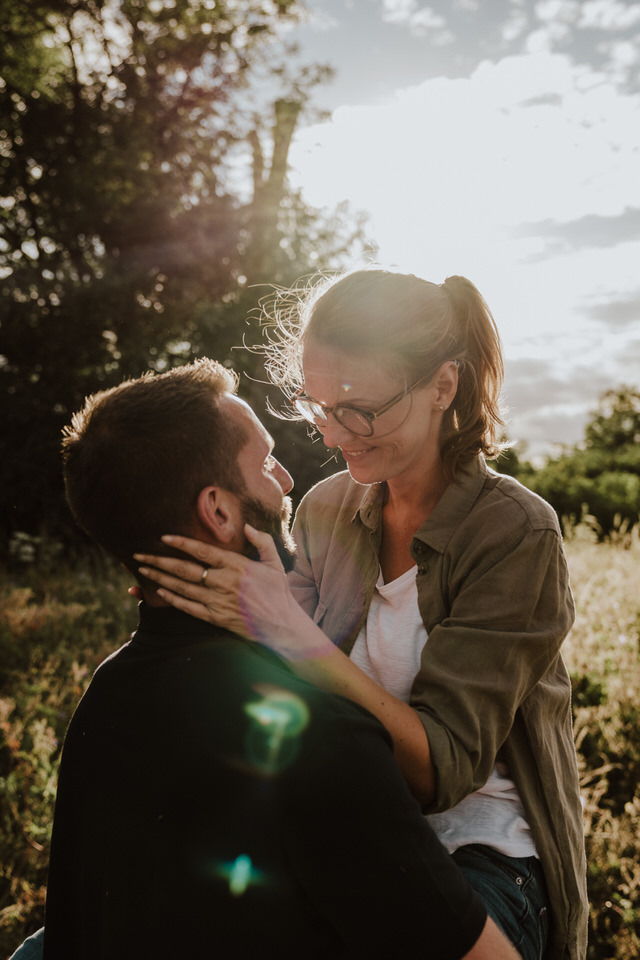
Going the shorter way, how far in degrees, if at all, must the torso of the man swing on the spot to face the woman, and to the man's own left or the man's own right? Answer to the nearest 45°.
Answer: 0° — they already face them

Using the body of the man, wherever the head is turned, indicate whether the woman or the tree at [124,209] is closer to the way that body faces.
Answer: the woman

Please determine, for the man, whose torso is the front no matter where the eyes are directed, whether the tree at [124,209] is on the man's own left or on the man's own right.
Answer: on the man's own left

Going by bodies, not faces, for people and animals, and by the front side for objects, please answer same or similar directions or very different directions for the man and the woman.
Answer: very different directions

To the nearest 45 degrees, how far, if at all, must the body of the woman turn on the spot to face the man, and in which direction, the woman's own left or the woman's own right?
0° — they already face them

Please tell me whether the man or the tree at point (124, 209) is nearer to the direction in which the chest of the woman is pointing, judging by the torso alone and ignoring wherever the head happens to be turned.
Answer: the man

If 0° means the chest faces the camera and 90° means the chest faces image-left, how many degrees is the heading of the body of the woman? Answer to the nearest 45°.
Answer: approximately 45°

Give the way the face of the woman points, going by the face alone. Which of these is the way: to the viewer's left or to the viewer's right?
to the viewer's left

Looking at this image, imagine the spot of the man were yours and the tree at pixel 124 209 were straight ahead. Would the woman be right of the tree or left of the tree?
right

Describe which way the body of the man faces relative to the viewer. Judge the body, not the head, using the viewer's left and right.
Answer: facing away from the viewer and to the right of the viewer
